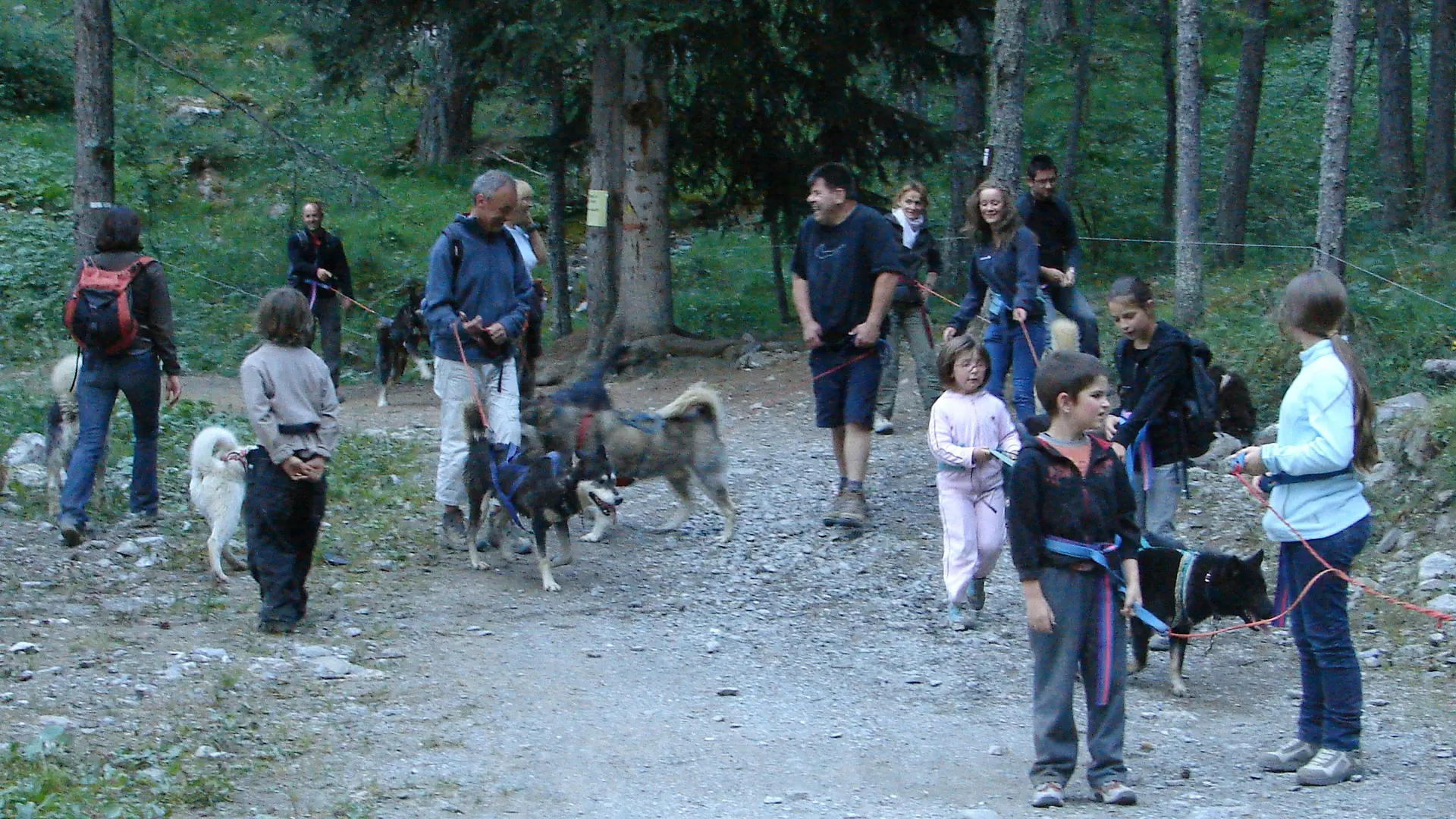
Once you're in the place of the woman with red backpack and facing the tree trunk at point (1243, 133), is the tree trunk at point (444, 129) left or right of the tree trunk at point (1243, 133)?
left

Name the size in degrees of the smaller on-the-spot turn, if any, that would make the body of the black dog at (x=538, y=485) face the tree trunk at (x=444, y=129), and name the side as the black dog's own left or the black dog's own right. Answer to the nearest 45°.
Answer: approximately 135° to the black dog's own left

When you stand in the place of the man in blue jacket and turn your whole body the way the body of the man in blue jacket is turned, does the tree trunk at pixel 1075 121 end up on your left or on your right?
on your left

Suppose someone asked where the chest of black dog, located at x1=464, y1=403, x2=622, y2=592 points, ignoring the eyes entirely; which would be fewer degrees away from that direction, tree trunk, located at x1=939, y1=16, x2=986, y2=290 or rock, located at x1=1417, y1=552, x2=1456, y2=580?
the rock

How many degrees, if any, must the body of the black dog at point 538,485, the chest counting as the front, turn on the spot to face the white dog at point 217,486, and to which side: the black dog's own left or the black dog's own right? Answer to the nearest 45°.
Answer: approximately 135° to the black dog's own right

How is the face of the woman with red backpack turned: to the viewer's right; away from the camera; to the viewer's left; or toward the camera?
away from the camera

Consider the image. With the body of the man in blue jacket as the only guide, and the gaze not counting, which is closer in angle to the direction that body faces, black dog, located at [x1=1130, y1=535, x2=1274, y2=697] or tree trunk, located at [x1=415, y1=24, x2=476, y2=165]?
the black dog

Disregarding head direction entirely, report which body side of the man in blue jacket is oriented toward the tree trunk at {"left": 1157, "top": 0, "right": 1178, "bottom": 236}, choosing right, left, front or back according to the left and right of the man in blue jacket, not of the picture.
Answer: left

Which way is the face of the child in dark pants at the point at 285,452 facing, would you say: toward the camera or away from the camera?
away from the camera

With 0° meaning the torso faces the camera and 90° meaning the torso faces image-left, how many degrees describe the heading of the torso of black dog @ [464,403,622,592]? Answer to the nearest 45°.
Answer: approximately 315°
